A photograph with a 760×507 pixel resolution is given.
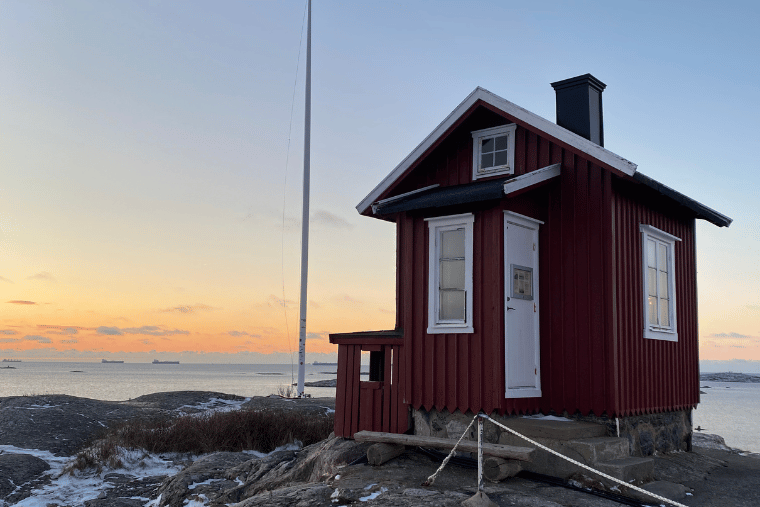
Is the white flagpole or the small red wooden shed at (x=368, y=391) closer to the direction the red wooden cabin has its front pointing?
the small red wooden shed

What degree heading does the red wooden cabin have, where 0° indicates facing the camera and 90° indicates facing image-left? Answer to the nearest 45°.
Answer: approximately 45°

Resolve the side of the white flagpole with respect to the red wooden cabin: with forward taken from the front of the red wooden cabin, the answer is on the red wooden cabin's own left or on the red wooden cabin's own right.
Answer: on the red wooden cabin's own right
